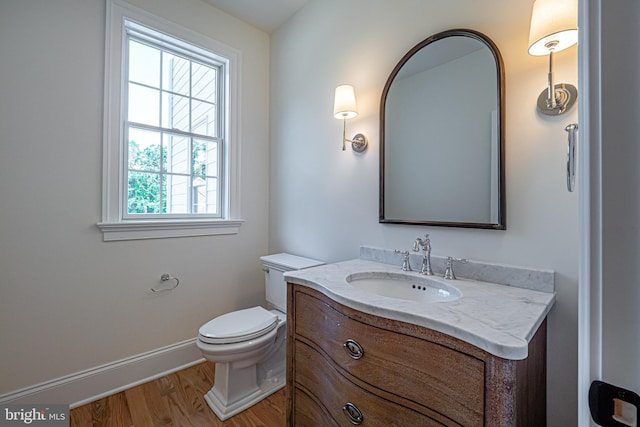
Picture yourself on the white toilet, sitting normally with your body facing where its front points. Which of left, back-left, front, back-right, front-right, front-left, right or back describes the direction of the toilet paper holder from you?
right

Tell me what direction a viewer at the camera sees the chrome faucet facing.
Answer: facing the viewer and to the left of the viewer

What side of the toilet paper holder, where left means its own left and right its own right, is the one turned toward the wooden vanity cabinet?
front

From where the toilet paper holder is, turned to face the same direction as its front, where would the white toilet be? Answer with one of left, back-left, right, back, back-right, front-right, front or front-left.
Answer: front-left

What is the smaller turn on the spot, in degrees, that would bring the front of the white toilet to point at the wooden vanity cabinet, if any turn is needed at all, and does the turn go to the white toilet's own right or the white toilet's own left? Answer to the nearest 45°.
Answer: approximately 90° to the white toilet's own left

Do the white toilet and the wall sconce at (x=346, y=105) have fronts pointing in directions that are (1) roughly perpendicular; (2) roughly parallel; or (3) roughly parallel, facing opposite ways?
roughly parallel

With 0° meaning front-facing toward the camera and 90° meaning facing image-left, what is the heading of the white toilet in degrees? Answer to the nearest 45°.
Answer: approximately 45°

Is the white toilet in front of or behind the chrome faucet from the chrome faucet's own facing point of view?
in front

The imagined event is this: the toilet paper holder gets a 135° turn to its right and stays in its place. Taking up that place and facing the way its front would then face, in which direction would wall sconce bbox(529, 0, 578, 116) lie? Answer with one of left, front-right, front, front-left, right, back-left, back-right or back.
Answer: back

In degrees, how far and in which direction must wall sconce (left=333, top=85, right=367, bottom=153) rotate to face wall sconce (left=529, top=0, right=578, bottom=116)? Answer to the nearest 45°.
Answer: approximately 90° to its left
